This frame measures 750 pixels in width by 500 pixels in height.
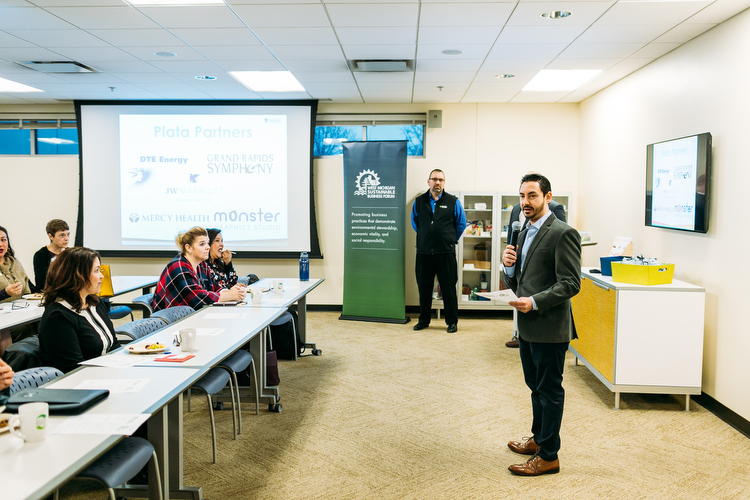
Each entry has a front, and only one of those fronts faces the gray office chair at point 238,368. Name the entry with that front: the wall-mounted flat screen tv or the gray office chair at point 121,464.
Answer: the wall-mounted flat screen tv

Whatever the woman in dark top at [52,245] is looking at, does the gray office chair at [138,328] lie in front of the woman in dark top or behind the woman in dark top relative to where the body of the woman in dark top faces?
in front

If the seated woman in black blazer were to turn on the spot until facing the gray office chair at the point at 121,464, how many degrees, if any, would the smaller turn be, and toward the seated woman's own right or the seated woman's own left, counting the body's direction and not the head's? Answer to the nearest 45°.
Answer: approximately 45° to the seated woman's own right

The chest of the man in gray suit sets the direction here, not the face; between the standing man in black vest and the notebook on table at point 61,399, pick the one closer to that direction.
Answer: the notebook on table

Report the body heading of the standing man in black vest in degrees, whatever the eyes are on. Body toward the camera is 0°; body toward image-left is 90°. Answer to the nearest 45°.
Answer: approximately 0°

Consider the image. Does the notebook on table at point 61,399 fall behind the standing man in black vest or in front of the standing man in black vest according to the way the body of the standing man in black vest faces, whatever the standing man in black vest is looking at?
in front

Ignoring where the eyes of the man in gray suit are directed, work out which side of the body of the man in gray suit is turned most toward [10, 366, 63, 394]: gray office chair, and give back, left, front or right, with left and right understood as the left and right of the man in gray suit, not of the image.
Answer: front

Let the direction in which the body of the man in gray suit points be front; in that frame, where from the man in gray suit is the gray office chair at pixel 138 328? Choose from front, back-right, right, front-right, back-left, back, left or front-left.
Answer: front-right

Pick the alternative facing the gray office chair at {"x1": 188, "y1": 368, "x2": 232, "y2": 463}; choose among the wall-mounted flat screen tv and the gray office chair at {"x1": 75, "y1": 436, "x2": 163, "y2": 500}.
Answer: the wall-mounted flat screen tv

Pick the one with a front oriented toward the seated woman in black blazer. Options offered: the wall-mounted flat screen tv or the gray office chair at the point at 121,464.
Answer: the wall-mounted flat screen tv

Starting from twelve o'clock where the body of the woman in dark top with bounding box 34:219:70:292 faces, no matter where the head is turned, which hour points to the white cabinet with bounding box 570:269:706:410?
The white cabinet is roughly at 12 o'clock from the woman in dark top.

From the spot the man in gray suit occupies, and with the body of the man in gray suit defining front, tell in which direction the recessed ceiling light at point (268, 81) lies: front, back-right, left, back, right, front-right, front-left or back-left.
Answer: right

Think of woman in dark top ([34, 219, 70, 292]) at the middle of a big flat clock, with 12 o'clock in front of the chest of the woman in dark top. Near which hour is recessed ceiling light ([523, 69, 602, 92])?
The recessed ceiling light is roughly at 11 o'clock from the woman in dark top.

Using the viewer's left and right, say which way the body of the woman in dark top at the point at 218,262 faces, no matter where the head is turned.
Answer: facing the viewer and to the right of the viewer
